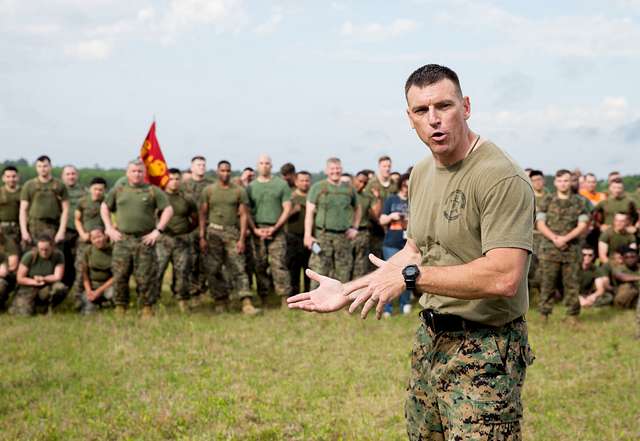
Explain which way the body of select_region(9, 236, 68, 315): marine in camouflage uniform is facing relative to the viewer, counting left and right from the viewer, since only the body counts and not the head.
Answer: facing the viewer

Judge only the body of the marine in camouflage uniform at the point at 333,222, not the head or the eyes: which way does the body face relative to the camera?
toward the camera

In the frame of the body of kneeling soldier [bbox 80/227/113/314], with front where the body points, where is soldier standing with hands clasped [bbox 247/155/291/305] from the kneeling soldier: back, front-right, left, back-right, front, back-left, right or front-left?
left

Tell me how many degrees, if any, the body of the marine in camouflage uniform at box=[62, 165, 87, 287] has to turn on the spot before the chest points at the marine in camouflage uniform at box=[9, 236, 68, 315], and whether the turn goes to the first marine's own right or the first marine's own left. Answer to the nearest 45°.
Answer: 0° — they already face them

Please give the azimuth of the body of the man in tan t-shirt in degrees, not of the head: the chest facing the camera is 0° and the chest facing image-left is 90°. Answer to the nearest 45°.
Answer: approximately 45°

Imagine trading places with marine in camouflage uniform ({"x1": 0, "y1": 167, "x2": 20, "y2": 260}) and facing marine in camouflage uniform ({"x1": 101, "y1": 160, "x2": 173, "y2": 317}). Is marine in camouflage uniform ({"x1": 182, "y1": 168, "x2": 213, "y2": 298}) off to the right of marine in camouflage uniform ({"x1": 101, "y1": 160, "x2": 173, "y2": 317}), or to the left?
left

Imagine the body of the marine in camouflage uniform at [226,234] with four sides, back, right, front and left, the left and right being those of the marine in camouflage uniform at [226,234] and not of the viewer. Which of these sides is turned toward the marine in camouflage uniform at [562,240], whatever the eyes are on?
left

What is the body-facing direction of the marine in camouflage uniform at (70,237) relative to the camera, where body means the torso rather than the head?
toward the camera

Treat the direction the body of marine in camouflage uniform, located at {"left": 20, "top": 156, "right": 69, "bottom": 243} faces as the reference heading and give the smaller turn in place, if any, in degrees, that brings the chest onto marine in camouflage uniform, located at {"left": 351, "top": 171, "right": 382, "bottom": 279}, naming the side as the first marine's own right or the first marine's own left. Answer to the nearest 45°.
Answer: approximately 90° to the first marine's own left

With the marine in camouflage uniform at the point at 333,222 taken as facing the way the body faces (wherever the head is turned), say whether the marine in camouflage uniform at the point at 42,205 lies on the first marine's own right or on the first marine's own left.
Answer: on the first marine's own right
